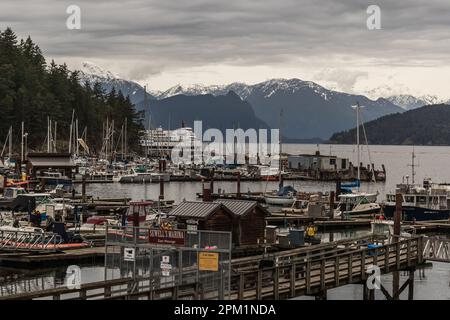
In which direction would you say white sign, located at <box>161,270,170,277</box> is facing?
toward the camera

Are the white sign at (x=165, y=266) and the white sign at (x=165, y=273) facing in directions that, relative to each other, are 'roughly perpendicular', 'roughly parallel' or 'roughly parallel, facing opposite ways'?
roughly parallel

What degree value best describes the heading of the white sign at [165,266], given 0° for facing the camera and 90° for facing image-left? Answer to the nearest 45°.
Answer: approximately 0°

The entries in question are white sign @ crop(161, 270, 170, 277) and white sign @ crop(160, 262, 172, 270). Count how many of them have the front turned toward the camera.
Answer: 2
